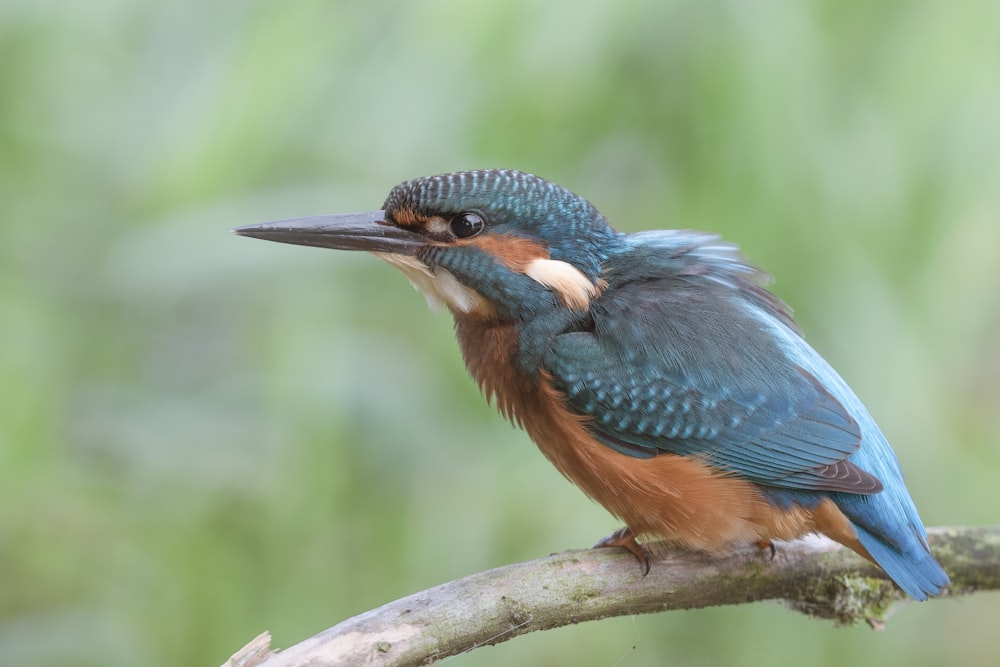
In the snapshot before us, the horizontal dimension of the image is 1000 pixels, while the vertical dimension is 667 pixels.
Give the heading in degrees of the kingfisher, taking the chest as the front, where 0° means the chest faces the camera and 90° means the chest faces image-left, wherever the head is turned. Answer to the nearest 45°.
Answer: approximately 90°
